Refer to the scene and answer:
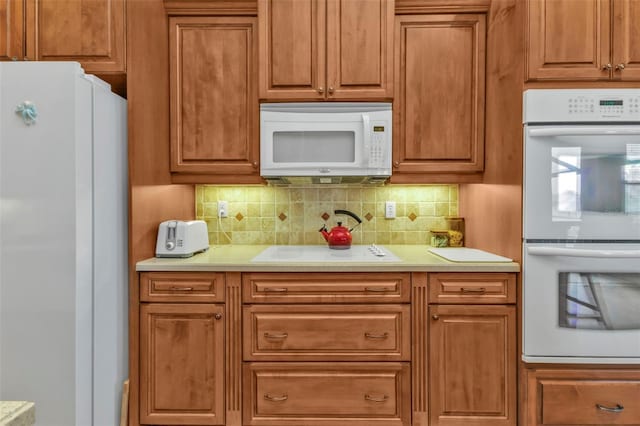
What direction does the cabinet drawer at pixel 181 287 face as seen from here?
toward the camera

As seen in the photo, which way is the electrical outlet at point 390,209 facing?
toward the camera

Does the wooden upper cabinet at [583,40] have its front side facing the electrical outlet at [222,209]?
no

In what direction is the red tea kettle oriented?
to the viewer's left

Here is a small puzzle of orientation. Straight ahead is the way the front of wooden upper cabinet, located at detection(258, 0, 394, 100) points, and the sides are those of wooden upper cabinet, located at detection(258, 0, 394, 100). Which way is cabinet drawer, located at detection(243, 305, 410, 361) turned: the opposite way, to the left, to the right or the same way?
the same way

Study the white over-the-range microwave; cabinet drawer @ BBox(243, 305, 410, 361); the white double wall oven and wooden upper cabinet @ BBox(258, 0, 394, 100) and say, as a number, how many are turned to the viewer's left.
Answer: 0

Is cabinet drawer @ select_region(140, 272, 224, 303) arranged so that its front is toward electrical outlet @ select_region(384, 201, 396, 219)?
no

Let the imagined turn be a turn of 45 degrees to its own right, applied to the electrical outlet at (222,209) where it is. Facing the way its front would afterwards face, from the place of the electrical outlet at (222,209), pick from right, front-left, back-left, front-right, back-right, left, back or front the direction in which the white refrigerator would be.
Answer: front

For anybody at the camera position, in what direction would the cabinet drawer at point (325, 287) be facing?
facing the viewer

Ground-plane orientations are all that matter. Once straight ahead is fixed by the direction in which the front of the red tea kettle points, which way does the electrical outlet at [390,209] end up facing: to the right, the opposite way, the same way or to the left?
to the left

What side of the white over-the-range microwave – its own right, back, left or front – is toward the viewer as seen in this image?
front

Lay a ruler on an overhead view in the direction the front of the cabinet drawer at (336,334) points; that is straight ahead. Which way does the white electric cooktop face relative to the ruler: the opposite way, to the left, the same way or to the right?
the same way

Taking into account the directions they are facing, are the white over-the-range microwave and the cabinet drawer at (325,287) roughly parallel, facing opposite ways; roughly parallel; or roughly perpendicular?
roughly parallel

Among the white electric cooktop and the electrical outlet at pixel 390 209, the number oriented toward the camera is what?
2

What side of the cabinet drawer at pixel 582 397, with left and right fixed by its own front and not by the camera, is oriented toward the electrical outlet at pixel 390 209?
right

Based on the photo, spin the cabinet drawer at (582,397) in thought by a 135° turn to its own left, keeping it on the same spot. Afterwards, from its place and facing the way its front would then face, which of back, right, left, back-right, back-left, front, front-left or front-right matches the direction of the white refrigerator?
back
